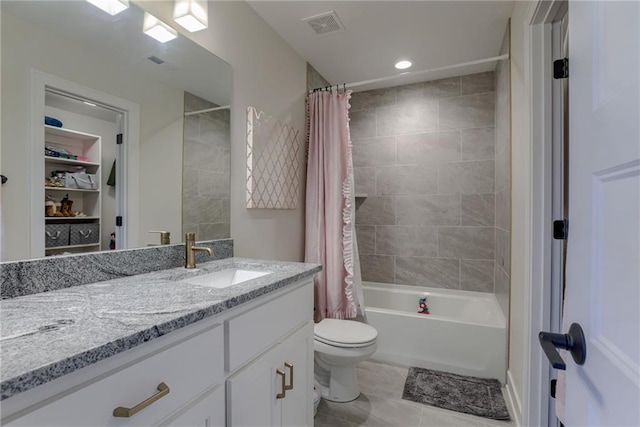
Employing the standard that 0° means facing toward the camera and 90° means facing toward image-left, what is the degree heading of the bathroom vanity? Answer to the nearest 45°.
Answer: approximately 315°

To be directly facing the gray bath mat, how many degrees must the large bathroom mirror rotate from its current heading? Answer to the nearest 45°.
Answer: approximately 45° to its left

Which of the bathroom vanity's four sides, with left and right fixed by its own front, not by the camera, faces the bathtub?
left

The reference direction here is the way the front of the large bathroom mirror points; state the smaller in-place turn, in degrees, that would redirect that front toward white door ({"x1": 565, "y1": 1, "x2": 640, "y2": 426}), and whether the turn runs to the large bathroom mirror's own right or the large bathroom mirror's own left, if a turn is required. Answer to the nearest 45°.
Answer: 0° — it already faces it

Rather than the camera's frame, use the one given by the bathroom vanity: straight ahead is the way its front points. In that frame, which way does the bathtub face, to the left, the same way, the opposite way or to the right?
to the right

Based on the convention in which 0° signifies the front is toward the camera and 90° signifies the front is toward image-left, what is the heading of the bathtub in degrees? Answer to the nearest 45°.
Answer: approximately 0°

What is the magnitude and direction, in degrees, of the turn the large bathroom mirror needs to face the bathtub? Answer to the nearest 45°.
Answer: approximately 45° to its left

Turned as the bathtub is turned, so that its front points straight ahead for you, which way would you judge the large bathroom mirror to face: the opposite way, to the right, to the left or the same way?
to the left
